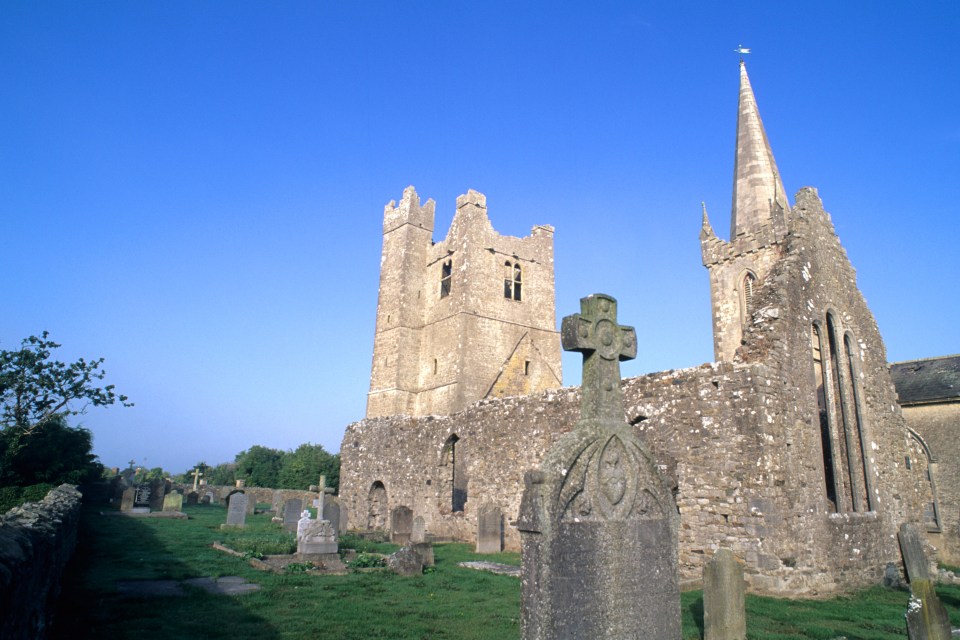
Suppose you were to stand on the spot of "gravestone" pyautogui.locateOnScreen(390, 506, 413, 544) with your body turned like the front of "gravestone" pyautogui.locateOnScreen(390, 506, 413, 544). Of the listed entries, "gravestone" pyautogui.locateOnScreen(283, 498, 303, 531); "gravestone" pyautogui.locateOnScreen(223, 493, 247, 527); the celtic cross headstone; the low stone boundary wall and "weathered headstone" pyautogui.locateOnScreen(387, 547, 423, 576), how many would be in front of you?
3

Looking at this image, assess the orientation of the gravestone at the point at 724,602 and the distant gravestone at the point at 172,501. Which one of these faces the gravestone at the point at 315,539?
the distant gravestone

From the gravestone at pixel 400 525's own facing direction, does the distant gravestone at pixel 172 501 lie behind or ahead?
behind

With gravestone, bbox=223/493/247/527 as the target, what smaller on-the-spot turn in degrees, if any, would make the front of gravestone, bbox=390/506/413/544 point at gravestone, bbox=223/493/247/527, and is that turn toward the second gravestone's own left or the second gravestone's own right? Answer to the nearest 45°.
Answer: approximately 135° to the second gravestone's own right

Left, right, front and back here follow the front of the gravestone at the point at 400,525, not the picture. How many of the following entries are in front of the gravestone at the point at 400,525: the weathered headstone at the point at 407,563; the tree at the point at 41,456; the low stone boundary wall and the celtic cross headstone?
3

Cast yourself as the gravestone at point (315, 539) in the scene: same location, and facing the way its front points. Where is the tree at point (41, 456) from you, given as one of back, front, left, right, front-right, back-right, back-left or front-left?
back-right

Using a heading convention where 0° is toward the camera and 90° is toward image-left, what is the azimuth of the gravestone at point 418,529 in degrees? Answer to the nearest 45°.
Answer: approximately 0°

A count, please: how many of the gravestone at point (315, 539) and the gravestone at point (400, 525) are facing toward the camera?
2

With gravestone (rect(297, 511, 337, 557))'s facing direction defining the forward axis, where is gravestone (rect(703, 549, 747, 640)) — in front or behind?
in front

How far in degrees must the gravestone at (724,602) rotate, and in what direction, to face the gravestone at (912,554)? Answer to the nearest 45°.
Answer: approximately 135° to its left

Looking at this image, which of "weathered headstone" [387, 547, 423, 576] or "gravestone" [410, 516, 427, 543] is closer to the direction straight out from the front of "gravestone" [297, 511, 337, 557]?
the weathered headstone

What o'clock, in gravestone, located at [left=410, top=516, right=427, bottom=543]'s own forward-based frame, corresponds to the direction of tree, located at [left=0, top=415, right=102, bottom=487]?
The tree is roughly at 4 o'clock from the gravestone.
